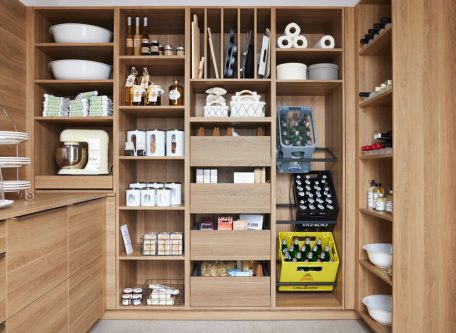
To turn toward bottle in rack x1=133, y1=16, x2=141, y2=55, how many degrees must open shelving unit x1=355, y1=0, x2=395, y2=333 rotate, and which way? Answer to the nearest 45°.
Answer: approximately 45° to its right

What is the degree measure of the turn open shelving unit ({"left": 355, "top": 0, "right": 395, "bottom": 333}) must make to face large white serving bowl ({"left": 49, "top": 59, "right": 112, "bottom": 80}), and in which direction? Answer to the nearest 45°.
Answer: approximately 45° to its right

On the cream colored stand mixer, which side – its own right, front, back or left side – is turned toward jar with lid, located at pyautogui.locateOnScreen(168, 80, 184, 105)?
back

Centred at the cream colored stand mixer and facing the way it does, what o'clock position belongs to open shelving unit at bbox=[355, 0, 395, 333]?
The open shelving unit is roughly at 7 o'clock from the cream colored stand mixer.

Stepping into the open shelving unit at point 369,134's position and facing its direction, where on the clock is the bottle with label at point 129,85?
The bottle with label is roughly at 1 o'clock from the open shelving unit.

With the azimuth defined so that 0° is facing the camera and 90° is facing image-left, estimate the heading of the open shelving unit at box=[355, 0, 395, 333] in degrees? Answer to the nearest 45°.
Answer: approximately 45°

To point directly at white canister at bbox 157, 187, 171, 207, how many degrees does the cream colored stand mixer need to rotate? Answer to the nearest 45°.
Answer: approximately 180°

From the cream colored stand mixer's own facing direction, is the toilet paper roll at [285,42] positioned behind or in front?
behind

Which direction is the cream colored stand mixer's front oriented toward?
to the viewer's left
